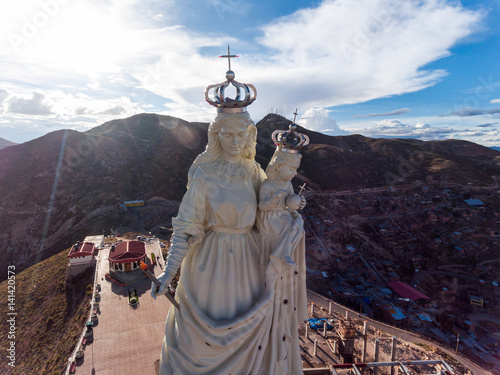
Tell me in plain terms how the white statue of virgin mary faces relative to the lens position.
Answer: facing the viewer

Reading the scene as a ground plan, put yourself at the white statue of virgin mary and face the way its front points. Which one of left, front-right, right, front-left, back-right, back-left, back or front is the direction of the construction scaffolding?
back-left

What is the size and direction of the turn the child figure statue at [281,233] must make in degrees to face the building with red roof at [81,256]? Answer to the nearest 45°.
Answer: approximately 180°

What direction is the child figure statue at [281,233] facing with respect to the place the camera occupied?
facing the viewer and to the right of the viewer

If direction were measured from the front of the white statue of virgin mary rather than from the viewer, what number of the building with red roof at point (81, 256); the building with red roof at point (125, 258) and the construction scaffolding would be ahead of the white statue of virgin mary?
0

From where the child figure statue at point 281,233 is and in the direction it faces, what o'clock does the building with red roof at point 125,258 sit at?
The building with red roof is roughly at 6 o'clock from the child figure statue.

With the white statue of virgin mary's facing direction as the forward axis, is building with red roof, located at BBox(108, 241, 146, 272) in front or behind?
behind

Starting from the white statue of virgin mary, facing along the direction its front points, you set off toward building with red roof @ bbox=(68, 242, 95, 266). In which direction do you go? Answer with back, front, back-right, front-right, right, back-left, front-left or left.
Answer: back-right
